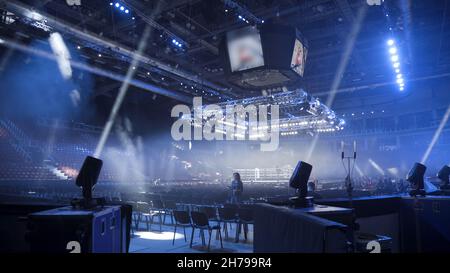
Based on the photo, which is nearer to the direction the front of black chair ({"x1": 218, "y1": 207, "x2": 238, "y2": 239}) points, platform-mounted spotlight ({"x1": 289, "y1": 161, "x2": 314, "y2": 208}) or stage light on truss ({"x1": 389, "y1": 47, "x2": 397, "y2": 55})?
the stage light on truss

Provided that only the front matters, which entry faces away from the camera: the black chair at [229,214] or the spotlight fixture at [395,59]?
the black chair

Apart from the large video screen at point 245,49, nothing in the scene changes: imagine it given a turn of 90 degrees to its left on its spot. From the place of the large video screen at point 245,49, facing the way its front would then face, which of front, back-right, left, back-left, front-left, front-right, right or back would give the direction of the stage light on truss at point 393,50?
front-left

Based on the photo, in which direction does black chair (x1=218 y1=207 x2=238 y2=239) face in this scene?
away from the camera

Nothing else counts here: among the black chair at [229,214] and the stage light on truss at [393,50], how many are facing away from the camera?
1

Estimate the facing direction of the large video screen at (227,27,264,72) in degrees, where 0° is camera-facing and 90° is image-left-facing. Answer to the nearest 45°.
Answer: approximately 0°

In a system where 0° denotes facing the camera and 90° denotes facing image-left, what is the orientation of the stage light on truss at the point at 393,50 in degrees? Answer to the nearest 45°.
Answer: approximately 0°

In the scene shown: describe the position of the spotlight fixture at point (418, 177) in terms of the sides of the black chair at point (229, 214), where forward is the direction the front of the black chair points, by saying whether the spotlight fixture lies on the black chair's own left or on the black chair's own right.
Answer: on the black chair's own right

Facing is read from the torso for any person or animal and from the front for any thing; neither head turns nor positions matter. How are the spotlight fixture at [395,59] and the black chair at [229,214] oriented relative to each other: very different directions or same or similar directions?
very different directions

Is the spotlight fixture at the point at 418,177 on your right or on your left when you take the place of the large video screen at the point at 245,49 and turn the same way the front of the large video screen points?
on your left
